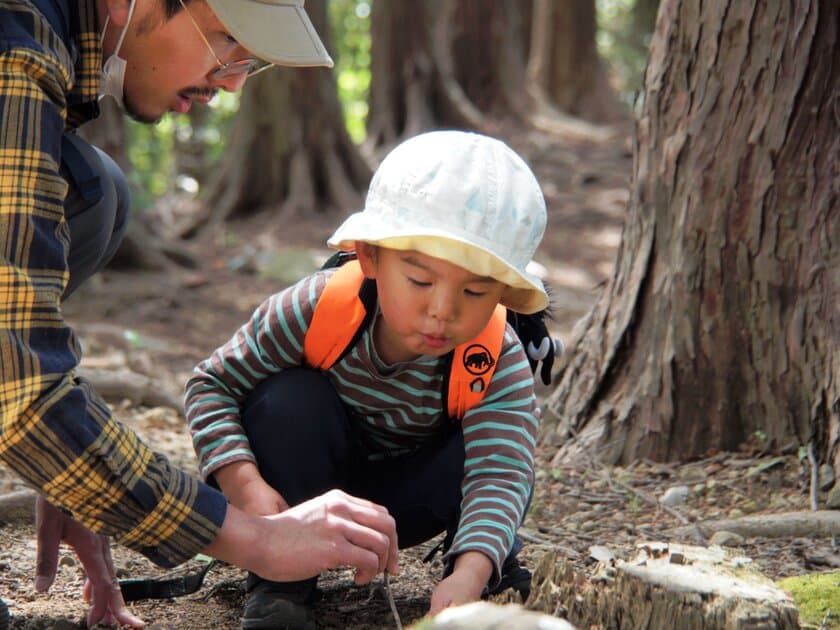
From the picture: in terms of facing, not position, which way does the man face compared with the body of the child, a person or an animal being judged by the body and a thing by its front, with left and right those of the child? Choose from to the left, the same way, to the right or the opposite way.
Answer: to the left

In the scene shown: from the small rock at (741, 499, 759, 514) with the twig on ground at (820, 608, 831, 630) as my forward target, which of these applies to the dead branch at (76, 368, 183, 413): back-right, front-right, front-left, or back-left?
back-right

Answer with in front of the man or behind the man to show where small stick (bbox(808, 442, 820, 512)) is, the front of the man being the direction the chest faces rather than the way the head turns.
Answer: in front

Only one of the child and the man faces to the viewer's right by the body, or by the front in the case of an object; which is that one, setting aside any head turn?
the man

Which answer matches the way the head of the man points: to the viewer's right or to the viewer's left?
to the viewer's right

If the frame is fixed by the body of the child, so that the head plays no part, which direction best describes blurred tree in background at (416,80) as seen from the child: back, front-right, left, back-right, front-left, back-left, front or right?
back

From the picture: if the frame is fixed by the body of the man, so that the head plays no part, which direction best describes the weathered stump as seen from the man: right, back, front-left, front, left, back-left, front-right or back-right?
front

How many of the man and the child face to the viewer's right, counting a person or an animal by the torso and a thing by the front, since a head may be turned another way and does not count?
1

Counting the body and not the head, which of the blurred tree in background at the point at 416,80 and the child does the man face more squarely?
the child

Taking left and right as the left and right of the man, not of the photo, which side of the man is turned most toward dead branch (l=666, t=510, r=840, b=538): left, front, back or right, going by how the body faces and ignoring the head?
front

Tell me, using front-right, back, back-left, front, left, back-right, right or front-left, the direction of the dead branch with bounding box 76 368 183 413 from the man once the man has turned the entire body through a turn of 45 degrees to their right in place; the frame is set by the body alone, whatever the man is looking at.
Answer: back-left

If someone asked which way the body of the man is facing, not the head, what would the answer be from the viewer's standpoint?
to the viewer's right

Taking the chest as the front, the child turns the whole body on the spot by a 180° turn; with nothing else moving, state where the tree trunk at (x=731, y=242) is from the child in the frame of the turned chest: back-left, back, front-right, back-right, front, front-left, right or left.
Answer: front-right

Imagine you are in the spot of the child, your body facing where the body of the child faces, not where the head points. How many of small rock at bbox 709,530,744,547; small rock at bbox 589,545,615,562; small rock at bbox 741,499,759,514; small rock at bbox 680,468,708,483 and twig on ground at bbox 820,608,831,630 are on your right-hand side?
0

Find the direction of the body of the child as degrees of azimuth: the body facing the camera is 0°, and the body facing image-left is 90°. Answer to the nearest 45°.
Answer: approximately 0°

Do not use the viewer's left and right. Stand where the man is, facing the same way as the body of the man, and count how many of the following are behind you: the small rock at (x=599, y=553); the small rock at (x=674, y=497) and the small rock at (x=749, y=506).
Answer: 0
